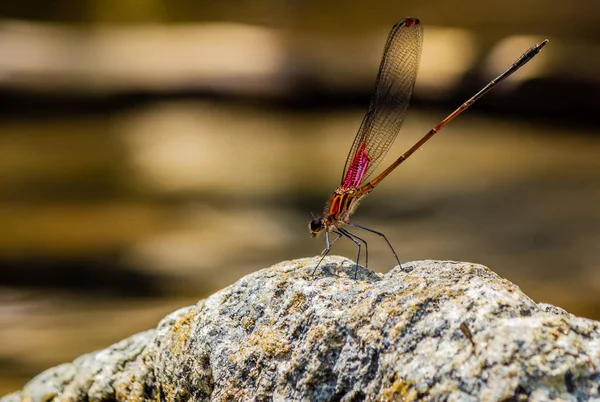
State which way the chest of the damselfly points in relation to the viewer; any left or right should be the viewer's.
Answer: facing to the left of the viewer
